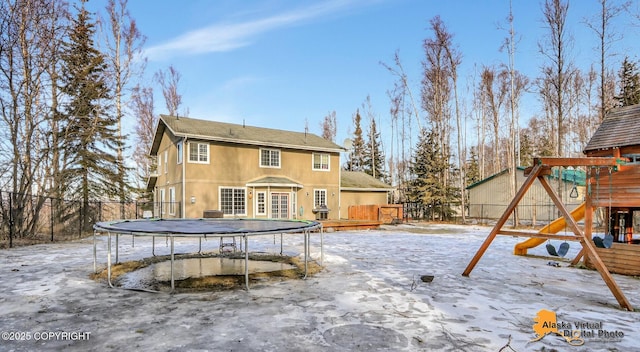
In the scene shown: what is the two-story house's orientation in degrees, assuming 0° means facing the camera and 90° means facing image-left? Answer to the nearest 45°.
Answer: approximately 180°

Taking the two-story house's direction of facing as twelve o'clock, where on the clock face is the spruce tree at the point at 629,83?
The spruce tree is roughly at 3 o'clock from the two-story house.

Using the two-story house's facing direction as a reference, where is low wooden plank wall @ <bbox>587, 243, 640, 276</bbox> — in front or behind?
behind
